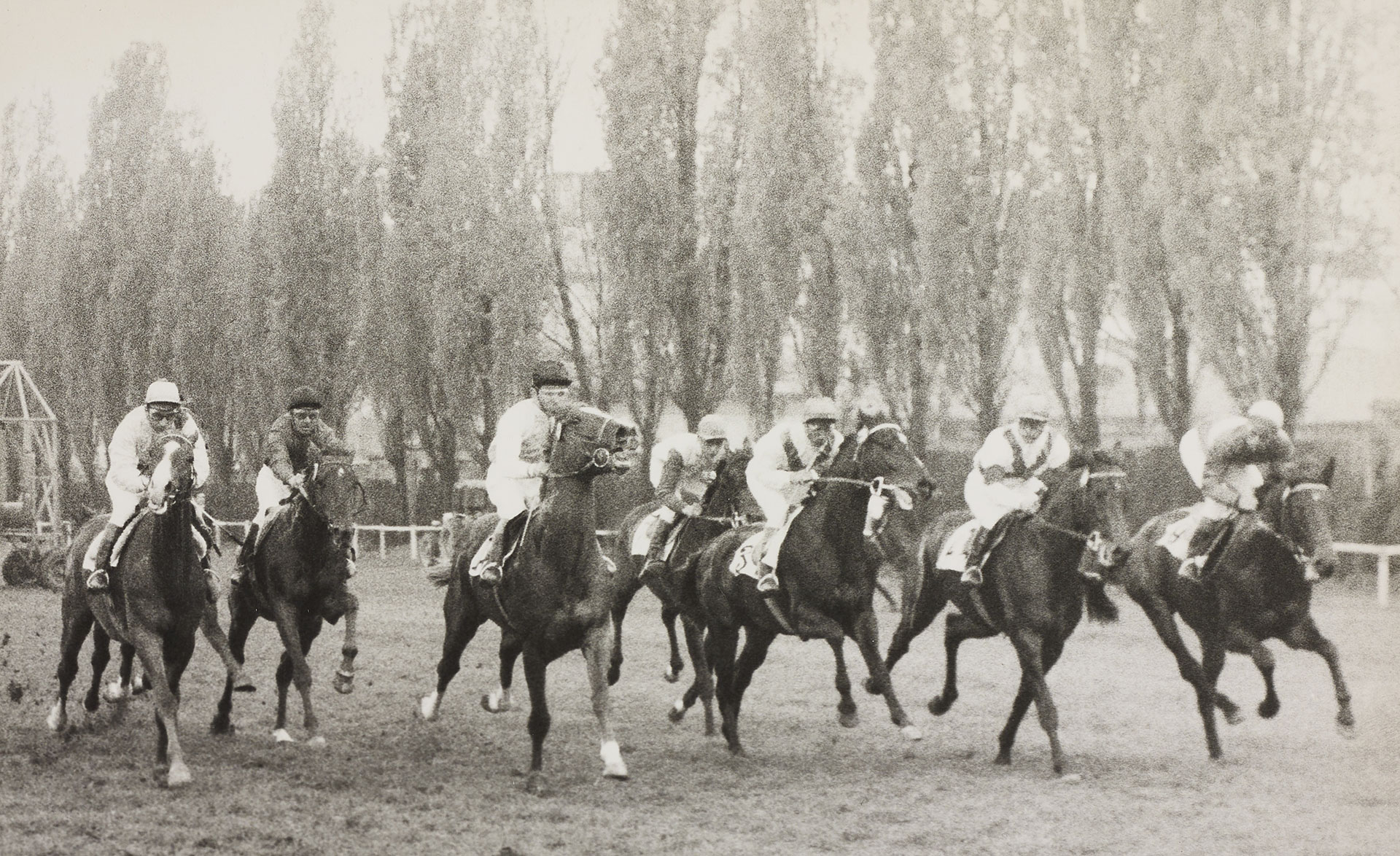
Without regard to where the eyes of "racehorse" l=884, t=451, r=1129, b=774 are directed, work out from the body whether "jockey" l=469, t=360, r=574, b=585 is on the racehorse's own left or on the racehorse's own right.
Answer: on the racehorse's own right

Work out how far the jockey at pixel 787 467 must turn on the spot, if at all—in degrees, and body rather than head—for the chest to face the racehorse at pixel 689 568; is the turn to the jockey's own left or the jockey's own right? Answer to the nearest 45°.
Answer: approximately 180°

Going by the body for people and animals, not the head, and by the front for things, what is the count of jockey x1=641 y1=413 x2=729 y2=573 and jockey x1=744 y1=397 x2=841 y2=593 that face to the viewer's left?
0

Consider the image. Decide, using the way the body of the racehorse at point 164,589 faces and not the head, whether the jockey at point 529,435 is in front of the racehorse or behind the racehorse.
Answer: in front

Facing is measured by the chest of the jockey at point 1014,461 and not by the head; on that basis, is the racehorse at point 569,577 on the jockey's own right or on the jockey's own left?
on the jockey's own right

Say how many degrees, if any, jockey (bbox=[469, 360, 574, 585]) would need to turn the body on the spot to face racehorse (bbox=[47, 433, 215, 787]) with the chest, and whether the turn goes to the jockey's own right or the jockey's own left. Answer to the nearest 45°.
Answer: approximately 135° to the jockey's own right

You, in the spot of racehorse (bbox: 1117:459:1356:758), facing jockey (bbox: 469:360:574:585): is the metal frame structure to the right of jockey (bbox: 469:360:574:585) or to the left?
right

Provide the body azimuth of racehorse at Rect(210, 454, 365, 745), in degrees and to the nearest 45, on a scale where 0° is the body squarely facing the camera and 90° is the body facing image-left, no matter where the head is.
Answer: approximately 315°

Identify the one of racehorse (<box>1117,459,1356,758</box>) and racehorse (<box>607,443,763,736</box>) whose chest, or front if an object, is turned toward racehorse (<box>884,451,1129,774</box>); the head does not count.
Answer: racehorse (<box>607,443,763,736</box>)

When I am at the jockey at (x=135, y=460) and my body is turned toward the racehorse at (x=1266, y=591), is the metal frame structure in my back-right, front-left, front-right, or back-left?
back-left

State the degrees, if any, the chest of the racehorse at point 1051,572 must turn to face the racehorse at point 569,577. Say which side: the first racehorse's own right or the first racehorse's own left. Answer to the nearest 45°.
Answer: approximately 90° to the first racehorse's own right

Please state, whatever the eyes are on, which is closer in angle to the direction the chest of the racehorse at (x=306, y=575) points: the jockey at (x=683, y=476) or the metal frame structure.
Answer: the jockey

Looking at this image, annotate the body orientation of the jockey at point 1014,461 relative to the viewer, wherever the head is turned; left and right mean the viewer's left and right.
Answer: facing the viewer and to the right of the viewer

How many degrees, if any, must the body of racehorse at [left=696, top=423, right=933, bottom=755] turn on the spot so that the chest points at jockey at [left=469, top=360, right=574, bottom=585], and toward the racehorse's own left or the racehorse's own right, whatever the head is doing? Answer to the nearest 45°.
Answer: approximately 135° to the racehorse's own right

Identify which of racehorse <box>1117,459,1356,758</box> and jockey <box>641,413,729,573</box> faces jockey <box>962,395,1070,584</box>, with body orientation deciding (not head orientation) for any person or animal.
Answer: jockey <box>641,413,729,573</box>
